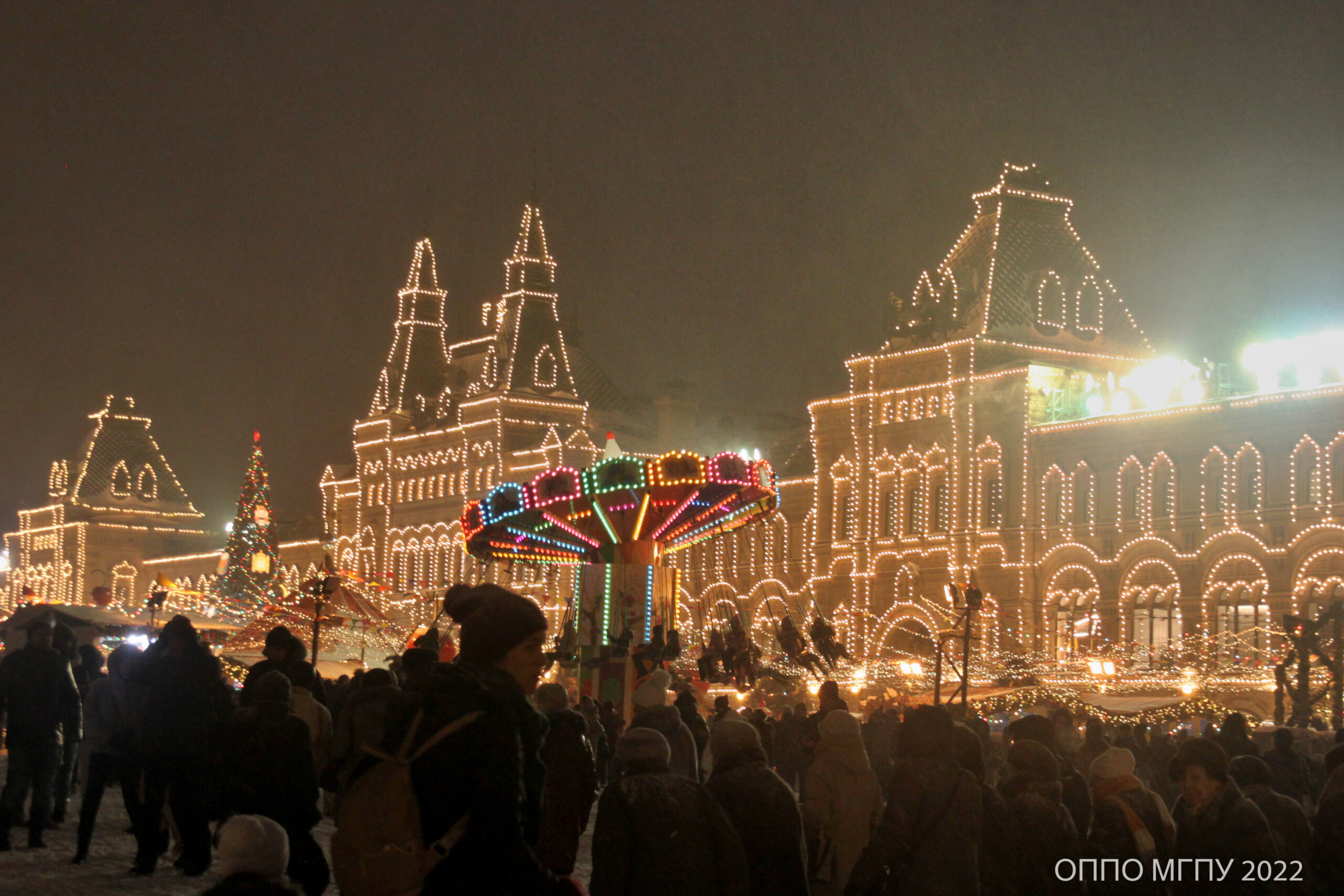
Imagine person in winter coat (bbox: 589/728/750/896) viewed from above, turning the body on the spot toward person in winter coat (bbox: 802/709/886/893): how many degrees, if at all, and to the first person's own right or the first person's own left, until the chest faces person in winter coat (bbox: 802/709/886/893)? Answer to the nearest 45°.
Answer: approximately 45° to the first person's own right

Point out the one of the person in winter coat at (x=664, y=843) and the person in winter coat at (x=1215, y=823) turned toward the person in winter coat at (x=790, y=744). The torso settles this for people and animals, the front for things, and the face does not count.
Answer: the person in winter coat at (x=664, y=843)

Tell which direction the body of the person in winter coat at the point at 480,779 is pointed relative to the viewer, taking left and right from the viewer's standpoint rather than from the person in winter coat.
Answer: facing to the right of the viewer

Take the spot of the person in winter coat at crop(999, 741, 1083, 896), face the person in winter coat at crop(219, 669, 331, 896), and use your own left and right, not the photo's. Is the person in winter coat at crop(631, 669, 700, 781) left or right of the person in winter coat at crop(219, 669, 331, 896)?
right

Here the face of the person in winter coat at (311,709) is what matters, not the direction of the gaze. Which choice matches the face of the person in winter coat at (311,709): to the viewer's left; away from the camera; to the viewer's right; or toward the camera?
away from the camera

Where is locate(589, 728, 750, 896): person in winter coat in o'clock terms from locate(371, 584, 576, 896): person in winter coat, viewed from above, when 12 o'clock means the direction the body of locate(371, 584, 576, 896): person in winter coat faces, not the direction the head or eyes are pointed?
locate(589, 728, 750, 896): person in winter coat is roughly at 10 o'clock from locate(371, 584, 576, 896): person in winter coat.

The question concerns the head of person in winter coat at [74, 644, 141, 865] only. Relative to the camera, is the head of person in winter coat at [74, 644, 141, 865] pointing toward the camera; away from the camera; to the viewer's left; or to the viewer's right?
away from the camera

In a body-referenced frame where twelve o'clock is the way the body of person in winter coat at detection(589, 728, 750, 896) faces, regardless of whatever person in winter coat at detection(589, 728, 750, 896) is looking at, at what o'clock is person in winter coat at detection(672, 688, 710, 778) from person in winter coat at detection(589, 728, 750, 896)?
person in winter coat at detection(672, 688, 710, 778) is roughly at 12 o'clock from person in winter coat at detection(589, 728, 750, 896).

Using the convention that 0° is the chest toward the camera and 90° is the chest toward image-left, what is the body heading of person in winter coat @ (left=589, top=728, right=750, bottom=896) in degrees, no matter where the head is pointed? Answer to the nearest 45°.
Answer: approximately 180°

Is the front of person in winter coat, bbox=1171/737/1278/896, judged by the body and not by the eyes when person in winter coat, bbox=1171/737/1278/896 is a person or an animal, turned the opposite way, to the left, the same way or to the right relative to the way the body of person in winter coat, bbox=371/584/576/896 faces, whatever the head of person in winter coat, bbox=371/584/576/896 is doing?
the opposite way

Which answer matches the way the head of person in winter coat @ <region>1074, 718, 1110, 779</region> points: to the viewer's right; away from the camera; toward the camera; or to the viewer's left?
away from the camera

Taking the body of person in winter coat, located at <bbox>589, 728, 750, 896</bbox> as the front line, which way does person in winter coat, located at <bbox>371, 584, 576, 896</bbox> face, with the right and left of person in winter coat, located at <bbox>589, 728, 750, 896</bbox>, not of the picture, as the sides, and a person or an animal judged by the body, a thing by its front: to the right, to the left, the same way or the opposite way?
to the right
